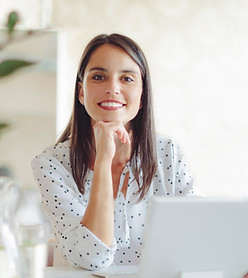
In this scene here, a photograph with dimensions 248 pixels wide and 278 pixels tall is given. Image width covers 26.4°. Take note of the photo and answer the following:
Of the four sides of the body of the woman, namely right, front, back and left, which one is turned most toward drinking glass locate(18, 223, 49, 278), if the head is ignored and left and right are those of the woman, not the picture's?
front

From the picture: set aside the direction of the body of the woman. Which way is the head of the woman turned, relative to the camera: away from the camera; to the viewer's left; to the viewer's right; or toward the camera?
toward the camera

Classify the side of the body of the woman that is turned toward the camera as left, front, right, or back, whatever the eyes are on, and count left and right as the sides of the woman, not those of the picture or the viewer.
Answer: front
